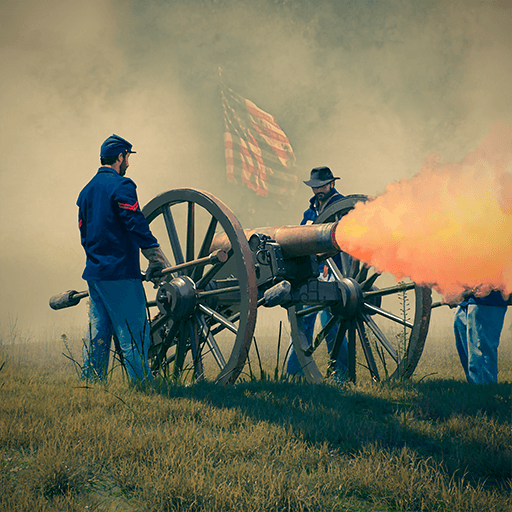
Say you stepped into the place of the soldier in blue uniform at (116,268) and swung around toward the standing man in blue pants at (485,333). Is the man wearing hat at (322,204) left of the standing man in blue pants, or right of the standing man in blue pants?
left

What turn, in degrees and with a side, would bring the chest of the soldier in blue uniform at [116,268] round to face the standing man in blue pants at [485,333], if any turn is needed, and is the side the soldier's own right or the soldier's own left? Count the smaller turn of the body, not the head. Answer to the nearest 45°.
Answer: approximately 45° to the soldier's own right

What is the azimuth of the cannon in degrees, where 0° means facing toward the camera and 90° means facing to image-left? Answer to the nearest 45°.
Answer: approximately 315°

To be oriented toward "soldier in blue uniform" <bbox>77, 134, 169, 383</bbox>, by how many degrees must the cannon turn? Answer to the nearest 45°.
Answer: approximately 135° to its right

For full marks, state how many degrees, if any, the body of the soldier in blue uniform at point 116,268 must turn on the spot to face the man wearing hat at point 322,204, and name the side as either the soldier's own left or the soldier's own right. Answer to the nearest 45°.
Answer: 0° — they already face them

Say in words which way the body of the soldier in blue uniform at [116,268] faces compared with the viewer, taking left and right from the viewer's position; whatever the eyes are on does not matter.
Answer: facing away from the viewer and to the right of the viewer
